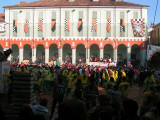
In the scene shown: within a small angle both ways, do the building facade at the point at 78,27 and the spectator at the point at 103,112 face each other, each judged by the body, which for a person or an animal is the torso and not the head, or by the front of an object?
yes

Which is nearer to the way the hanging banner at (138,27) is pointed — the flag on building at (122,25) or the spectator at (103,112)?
the spectator

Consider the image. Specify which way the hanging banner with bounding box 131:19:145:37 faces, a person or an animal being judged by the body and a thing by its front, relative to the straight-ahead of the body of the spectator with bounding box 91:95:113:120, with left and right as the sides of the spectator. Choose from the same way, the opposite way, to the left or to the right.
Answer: the opposite way

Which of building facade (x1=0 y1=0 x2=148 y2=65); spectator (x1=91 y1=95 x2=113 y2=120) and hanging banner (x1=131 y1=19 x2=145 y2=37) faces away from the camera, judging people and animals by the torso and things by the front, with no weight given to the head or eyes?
the spectator

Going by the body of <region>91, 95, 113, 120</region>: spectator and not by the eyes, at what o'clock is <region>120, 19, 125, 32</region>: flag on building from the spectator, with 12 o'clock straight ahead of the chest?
The flag on building is roughly at 12 o'clock from the spectator.

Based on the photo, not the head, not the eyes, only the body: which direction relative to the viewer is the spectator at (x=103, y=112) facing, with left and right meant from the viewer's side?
facing away from the viewer

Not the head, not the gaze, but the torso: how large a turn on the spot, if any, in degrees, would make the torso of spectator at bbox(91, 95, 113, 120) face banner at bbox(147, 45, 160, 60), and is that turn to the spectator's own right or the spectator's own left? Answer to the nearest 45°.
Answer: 0° — they already face it

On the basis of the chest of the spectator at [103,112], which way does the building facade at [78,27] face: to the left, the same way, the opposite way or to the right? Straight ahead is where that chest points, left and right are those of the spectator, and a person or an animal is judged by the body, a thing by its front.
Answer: the opposite way

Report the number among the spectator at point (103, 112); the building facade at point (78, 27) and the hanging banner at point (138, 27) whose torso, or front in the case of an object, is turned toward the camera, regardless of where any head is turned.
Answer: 2

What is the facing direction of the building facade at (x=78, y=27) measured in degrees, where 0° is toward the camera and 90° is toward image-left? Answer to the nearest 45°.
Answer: approximately 0°

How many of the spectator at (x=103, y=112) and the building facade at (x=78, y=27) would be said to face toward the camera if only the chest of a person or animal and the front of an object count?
1
